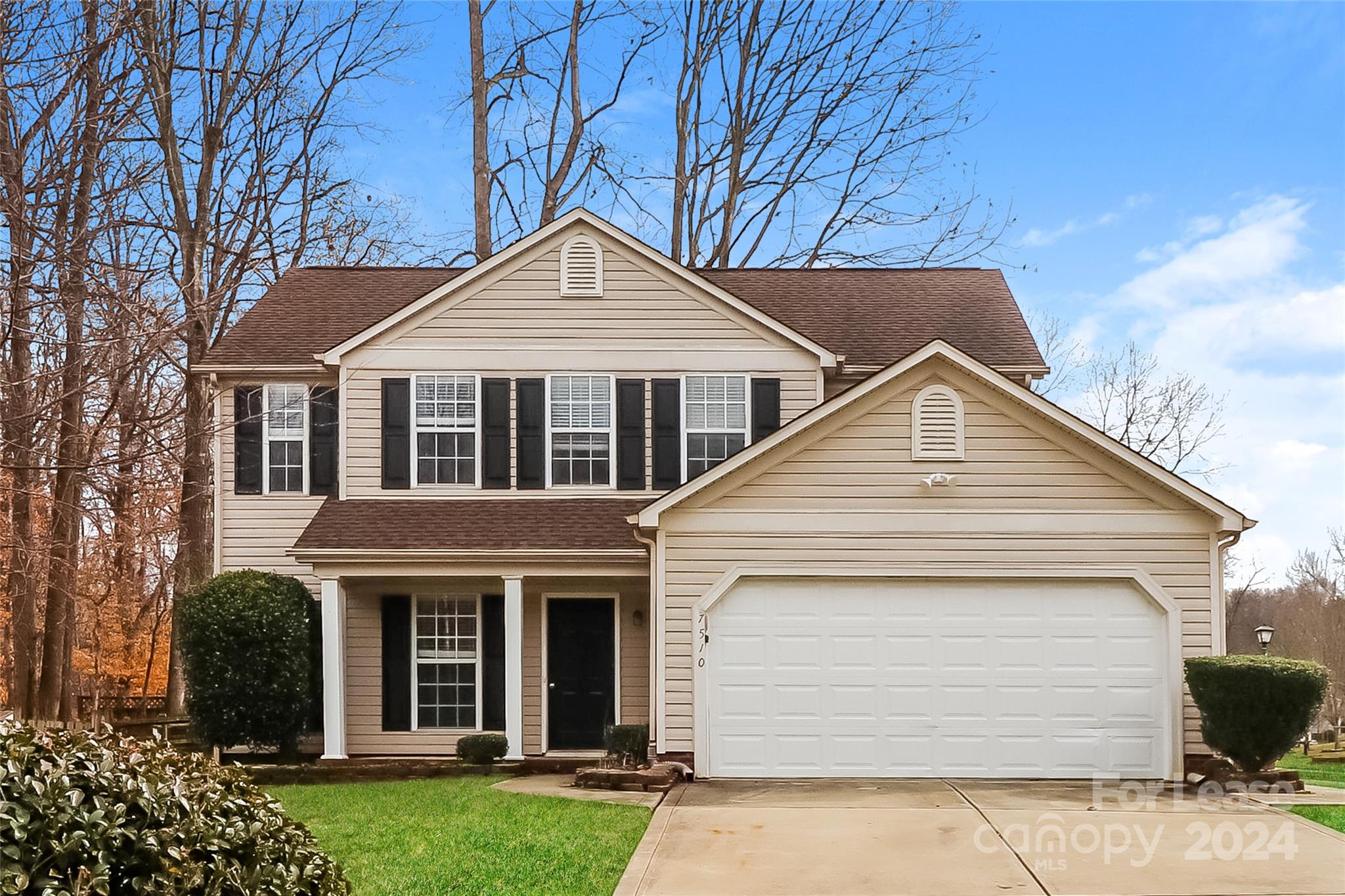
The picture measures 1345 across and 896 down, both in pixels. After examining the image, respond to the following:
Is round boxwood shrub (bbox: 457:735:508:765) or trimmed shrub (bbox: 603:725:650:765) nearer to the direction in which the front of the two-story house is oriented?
the trimmed shrub

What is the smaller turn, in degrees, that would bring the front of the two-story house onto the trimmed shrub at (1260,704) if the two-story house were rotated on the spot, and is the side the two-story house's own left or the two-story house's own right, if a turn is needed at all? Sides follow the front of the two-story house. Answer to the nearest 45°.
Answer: approximately 45° to the two-story house's own left

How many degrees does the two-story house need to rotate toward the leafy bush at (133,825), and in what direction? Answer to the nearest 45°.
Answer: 0° — it already faces it

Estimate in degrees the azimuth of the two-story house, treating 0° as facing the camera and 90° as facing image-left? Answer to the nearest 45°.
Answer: approximately 0°
